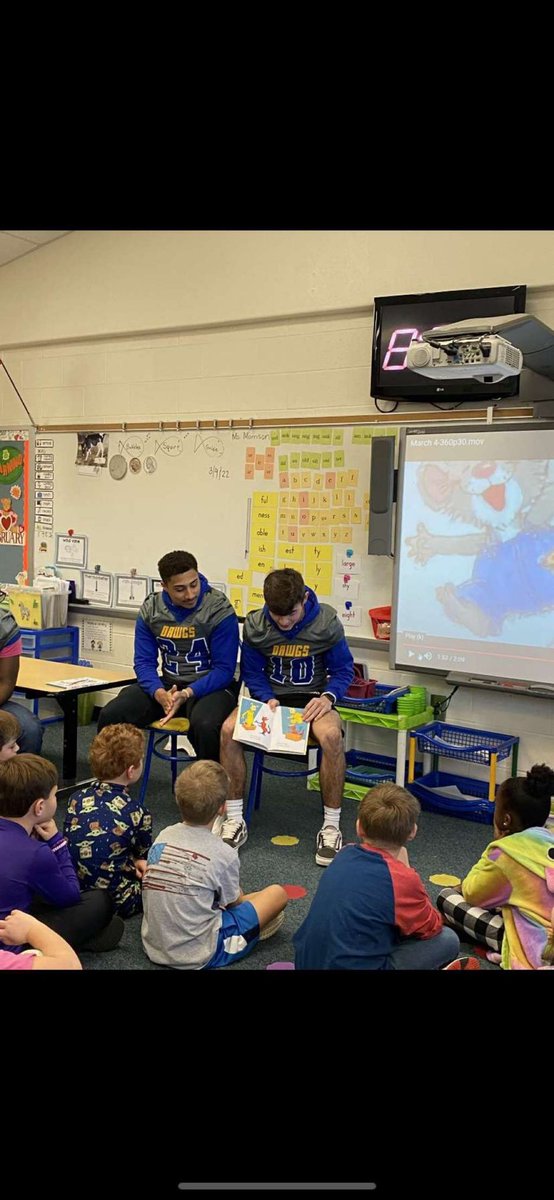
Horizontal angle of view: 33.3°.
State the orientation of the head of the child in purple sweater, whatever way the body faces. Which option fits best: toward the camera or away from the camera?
away from the camera

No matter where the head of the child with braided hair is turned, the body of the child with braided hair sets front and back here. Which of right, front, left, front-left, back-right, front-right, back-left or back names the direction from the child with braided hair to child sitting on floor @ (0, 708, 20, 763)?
front-left

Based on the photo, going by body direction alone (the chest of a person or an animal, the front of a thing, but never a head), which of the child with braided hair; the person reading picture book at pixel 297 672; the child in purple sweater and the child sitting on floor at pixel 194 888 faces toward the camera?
the person reading picture book

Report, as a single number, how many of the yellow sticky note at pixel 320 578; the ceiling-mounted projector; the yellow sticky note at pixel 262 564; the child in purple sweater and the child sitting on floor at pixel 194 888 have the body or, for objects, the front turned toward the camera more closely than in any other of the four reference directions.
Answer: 2

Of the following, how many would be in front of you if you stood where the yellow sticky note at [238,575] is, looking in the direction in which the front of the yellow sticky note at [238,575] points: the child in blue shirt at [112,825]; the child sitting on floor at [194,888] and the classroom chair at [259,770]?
3

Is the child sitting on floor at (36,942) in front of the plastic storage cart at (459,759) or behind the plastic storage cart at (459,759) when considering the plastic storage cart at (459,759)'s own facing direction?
in front

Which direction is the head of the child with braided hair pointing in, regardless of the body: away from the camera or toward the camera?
away from the camera

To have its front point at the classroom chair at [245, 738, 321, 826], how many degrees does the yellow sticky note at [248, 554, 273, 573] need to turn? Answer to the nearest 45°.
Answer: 0° — it already faces it

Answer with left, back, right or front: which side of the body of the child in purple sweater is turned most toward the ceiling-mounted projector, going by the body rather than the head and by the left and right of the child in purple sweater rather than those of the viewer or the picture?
front

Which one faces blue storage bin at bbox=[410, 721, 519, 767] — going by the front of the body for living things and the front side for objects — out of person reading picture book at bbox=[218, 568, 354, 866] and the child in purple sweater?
the child in purple sweater

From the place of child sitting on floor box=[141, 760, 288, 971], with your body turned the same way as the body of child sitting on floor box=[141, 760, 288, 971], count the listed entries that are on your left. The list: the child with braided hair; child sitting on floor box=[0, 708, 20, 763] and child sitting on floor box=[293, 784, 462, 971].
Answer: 1

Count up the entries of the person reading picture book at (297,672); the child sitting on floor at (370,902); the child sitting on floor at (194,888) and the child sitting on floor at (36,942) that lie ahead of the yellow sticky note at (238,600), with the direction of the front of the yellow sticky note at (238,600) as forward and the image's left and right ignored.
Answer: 4

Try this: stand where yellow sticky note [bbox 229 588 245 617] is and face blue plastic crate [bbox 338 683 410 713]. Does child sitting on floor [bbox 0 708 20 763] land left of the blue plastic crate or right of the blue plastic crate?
right
